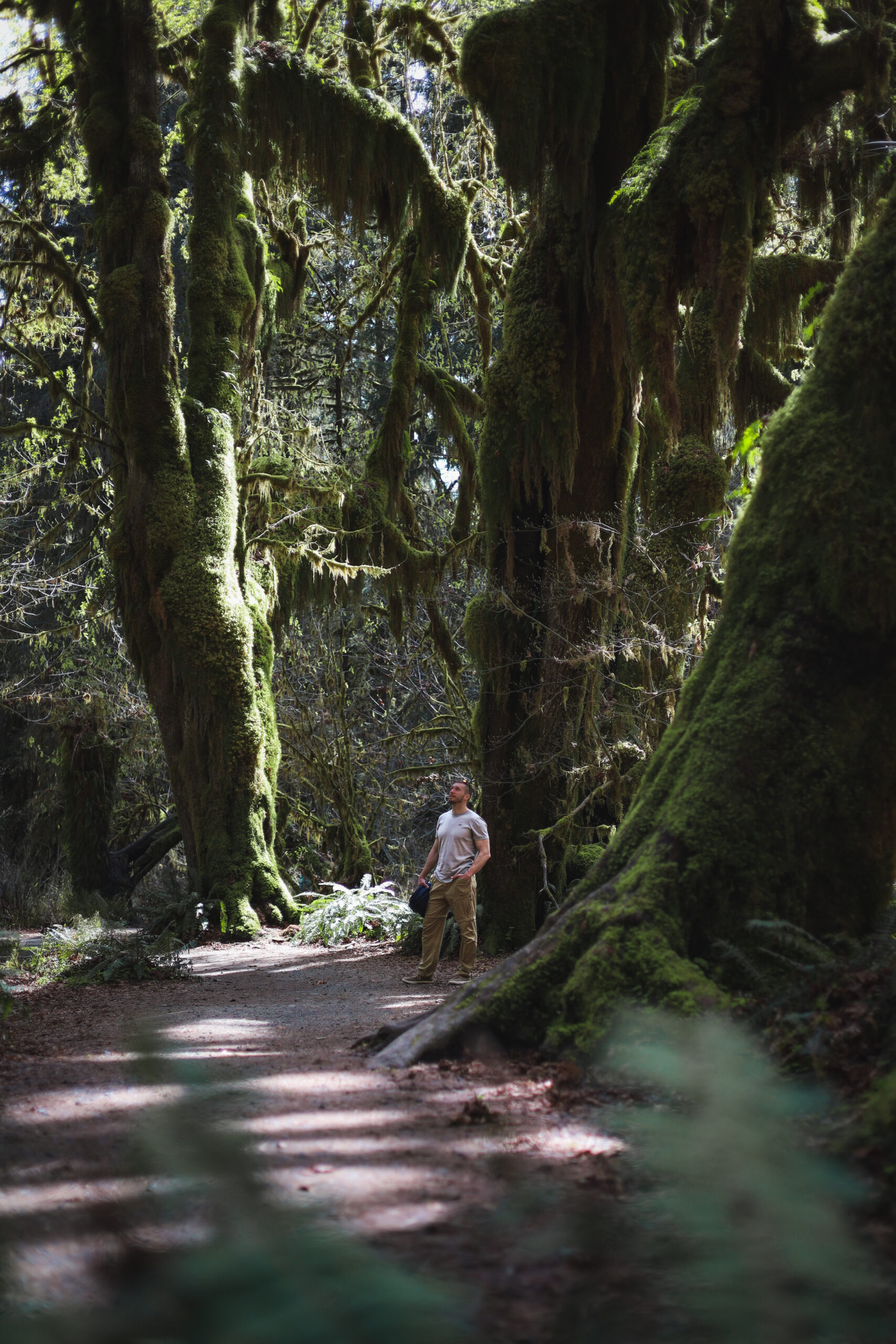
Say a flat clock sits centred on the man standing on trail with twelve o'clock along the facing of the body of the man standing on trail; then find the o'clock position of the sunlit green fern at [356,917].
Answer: The sunlit green fern is roughly at 4 o'clock from the man standing on trail.

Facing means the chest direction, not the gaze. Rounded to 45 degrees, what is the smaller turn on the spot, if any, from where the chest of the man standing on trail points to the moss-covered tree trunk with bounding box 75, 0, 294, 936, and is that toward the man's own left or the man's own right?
approximately 90° to the man's own right

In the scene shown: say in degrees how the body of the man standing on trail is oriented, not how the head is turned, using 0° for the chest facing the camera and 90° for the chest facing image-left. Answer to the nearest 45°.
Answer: approximately 45°

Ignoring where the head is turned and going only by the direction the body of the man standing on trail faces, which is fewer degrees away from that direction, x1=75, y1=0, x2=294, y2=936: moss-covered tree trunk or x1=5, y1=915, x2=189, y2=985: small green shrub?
the small green shrub

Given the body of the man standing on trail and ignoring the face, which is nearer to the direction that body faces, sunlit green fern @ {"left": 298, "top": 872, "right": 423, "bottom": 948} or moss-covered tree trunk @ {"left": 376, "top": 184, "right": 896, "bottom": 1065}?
the moss-covered tree trunk

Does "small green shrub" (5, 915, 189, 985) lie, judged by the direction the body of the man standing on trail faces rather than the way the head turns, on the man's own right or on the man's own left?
on the man's own right
